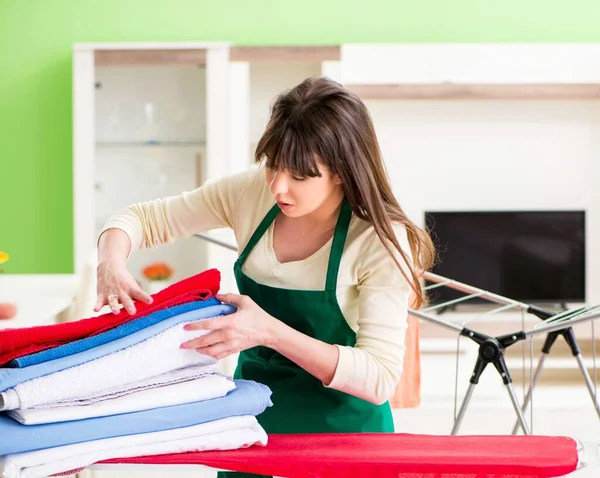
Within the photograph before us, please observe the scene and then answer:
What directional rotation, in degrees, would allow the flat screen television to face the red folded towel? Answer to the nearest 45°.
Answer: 0° — it already faces it

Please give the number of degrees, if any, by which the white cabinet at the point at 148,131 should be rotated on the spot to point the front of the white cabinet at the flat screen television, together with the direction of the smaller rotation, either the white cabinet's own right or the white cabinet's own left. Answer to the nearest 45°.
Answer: approximately 90° to the white cabinet's own left

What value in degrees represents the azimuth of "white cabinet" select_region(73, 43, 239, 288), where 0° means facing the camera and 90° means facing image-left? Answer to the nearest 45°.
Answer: approximately 0°

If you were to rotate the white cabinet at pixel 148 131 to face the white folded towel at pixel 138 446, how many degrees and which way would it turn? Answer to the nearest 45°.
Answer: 0° — it already faces it

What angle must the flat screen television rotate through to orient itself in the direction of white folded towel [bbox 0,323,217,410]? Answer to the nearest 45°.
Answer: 0° — it already faces it

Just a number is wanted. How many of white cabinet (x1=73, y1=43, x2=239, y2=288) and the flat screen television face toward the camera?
2

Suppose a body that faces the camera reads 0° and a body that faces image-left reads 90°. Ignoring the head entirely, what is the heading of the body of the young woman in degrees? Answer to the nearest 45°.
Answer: approximately 45°
